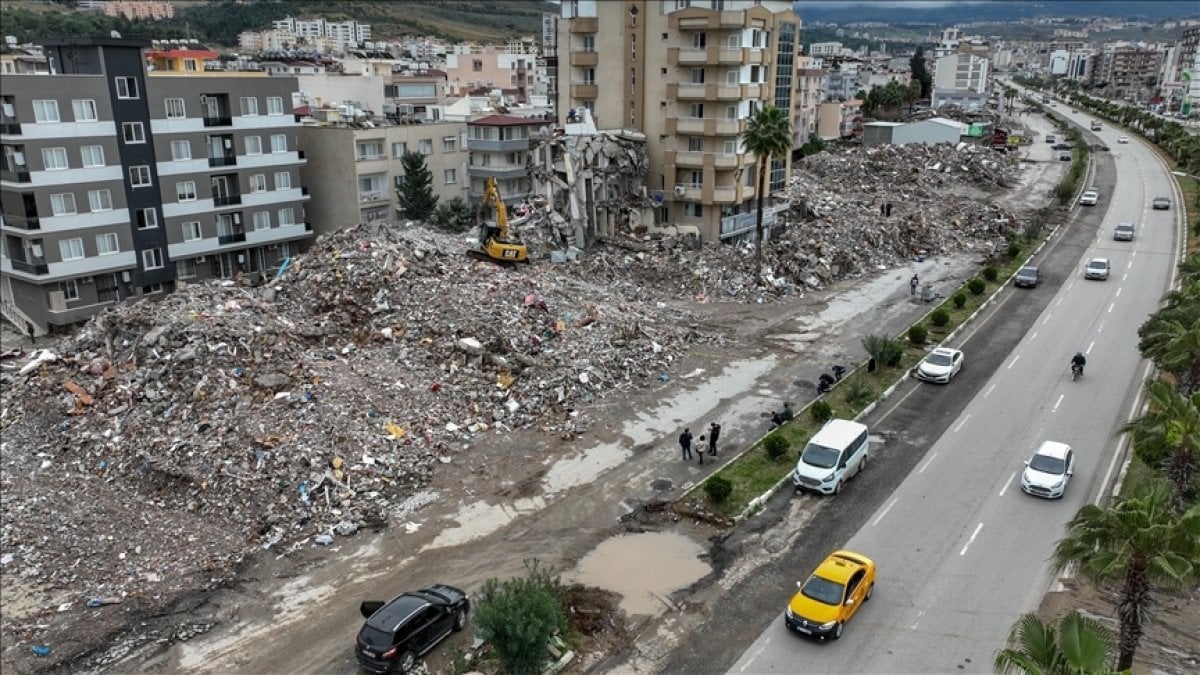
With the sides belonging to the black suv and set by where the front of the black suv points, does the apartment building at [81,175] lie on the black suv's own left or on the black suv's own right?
on the black suv's own left

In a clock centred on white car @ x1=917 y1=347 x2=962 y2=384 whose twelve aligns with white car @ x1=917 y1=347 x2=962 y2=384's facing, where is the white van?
The white van is roughly at 11 o'clock from the white car.

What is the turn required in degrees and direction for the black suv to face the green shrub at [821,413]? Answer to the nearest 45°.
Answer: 0° — it already faces it

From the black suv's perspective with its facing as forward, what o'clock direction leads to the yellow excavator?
The yellow excavator is roughly at 11 o'clock from the black suv.

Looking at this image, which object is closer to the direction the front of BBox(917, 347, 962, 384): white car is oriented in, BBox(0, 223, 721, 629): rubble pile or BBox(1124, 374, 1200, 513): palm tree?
the rubble pile

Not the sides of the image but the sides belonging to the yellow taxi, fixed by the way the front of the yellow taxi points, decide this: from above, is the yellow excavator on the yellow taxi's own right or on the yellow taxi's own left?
on the yellow taxi's own right

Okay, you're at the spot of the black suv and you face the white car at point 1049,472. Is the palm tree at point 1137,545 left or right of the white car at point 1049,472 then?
right

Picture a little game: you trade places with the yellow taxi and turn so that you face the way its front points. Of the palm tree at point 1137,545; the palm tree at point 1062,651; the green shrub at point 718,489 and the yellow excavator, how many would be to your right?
2

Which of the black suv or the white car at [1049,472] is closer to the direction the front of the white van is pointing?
the black suv

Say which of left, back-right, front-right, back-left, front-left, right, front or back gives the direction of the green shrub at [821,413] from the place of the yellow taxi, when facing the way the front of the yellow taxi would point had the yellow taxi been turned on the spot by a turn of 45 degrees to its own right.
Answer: right

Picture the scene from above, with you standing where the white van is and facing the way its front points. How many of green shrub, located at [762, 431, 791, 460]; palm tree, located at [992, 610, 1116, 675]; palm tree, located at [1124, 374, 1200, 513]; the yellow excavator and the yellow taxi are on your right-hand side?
2

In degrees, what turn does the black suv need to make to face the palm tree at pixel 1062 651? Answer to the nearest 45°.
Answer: approximately 90° to its right

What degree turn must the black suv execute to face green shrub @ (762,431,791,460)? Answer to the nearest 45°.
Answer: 0° — it already faces it
